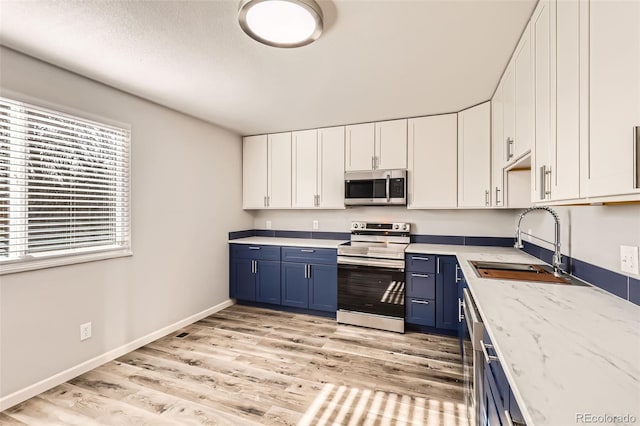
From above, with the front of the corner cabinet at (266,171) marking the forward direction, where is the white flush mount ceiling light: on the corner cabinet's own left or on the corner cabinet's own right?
on the corner cabinet's own left

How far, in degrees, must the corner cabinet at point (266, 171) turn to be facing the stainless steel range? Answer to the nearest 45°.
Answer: approximately 90° to its left

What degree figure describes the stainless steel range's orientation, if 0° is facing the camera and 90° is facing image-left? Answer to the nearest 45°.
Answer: approximately 0°

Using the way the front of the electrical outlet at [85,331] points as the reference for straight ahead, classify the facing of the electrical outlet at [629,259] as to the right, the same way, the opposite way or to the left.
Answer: the opposite way

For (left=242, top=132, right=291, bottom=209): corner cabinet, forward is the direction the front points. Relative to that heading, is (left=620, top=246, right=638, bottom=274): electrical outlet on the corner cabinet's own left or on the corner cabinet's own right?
on the corner cabinet's own left

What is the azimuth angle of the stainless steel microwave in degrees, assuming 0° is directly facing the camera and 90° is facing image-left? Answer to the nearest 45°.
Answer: approximately 0°

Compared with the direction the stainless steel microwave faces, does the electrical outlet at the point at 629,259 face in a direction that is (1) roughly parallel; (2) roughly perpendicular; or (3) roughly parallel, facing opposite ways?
roughly perpendicular

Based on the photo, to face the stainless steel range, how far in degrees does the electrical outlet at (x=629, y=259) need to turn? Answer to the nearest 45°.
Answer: approximately 90° to its right

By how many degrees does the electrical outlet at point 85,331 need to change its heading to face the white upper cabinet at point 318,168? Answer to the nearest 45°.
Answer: approximately 45° to its left

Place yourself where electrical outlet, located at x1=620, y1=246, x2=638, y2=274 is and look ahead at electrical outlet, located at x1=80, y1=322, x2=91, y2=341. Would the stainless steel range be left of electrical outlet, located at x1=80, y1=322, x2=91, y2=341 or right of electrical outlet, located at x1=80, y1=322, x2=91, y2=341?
right

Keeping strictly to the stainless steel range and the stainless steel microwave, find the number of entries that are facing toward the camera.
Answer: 2

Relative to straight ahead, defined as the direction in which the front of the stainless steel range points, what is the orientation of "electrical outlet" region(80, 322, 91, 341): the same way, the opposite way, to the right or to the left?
to the left

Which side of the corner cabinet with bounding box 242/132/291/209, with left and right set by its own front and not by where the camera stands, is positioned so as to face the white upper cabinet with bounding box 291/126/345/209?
left

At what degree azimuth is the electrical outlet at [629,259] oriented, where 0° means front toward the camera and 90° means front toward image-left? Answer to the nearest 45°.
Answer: approximately 45°

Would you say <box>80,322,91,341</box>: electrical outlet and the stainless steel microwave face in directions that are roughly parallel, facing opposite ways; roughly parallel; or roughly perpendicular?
roughly perpendicular

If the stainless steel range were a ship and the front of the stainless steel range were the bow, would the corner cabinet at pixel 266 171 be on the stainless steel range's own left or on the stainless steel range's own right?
on the stainless steel range's own right
